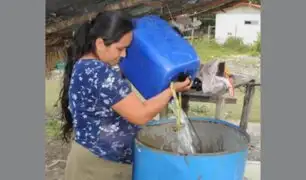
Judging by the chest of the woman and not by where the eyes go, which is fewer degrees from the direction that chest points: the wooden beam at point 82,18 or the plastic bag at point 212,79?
the plastic bag

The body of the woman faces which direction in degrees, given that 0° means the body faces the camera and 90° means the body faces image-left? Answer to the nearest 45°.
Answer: approximately 270°

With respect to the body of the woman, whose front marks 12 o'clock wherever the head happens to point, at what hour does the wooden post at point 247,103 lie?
The wooden post is roughly at 10 o'clock from the woman.

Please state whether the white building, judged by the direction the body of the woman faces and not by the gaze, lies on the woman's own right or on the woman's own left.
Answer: on the woman's own left
